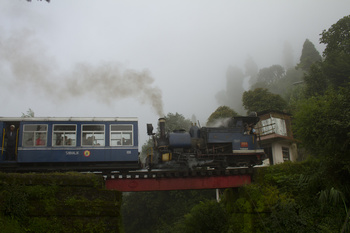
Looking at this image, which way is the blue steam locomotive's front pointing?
to the viewer's left

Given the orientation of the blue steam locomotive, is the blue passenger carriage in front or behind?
in front

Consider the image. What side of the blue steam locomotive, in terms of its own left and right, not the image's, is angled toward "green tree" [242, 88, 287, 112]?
right
